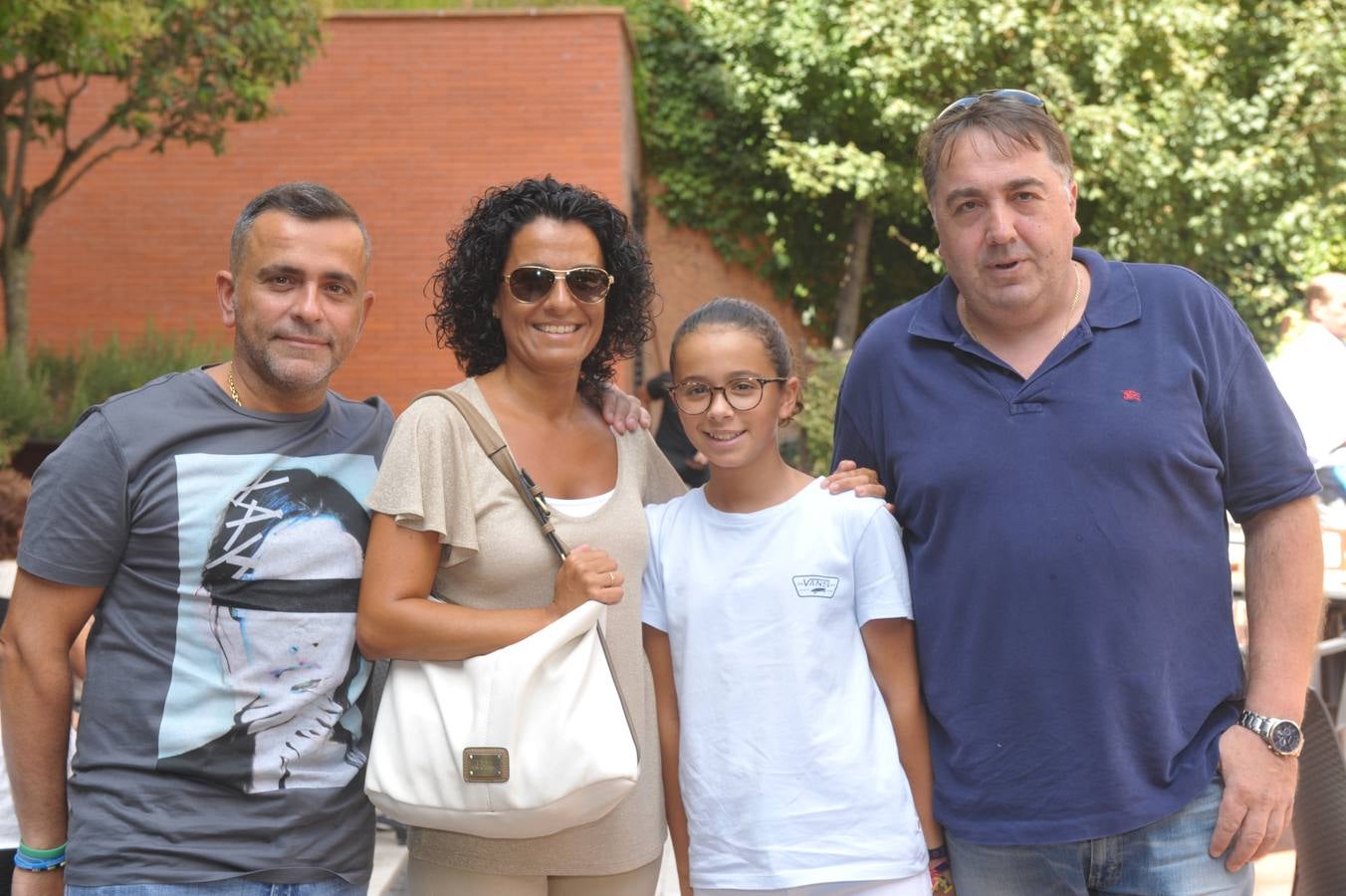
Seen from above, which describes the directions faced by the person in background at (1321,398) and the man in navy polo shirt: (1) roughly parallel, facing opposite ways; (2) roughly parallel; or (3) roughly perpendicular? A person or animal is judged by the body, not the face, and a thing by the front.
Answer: roughly perpendicular

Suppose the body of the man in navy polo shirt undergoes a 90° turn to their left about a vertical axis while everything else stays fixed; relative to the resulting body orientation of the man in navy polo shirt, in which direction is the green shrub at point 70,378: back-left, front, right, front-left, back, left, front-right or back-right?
back-left
